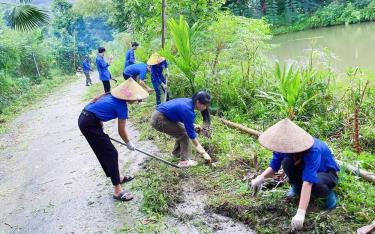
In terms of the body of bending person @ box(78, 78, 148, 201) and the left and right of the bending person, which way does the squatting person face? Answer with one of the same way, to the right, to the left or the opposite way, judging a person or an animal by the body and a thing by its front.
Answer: the opposite way

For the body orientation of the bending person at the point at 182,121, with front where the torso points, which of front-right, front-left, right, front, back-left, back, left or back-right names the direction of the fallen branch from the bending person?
front-left

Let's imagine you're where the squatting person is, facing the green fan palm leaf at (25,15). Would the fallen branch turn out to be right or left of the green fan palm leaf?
right

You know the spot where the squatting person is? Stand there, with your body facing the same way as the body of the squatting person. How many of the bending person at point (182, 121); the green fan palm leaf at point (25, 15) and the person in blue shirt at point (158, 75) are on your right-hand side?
3

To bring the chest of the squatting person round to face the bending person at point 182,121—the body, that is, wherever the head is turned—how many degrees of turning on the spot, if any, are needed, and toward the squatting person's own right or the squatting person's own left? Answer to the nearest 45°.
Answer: approximately 90° to the squatting person's own right

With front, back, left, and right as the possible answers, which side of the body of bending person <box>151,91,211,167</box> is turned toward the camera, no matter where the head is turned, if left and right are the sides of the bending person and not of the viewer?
right

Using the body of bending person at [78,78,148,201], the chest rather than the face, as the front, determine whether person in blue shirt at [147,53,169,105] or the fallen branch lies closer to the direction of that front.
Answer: the fallen branch

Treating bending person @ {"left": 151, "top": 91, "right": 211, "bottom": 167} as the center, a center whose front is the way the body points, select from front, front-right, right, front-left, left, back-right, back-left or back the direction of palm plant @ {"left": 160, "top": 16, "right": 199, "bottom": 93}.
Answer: left

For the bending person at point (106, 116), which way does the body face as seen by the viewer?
to the viewer's right

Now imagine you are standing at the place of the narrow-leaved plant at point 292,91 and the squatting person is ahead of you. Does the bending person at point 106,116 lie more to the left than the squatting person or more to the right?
right

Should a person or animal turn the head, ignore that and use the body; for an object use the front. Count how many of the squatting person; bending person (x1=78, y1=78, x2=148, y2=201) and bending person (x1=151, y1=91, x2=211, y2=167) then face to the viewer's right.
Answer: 2

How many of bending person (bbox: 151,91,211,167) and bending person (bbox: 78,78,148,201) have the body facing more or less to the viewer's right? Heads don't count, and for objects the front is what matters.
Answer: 2
